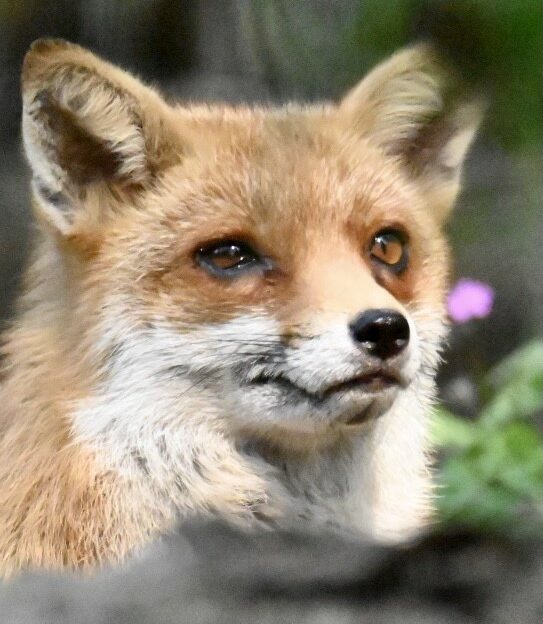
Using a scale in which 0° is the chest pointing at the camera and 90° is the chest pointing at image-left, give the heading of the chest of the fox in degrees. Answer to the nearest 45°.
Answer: approximately 315°
